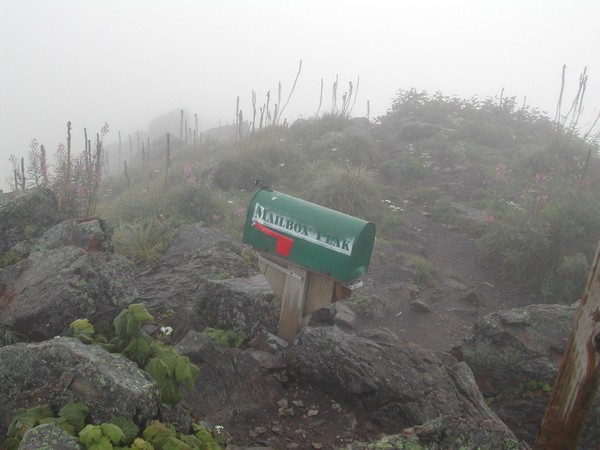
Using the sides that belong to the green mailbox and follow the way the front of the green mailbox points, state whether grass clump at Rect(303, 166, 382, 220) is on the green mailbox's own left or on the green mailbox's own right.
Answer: on the green mailbox's own right

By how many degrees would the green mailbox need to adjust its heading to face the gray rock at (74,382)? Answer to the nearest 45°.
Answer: approximately 90° to its left

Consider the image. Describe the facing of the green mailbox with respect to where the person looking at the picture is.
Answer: facing away from the viewer and to the left of the viewer

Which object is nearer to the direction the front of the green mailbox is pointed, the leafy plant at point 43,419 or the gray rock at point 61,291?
the gray rock

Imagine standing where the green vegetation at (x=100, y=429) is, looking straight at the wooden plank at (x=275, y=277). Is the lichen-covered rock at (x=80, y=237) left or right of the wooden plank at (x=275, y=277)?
left

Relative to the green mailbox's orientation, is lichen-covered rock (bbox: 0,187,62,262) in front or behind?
in front

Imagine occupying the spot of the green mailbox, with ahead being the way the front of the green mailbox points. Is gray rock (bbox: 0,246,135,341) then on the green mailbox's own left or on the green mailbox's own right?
on the green mailbox's own left
